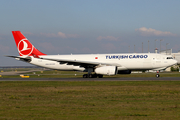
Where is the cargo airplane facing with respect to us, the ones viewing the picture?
facing to the right of the viewer
